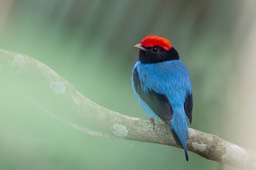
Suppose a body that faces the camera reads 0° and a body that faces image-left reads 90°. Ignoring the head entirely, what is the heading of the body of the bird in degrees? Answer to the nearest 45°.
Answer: approximately 135°
